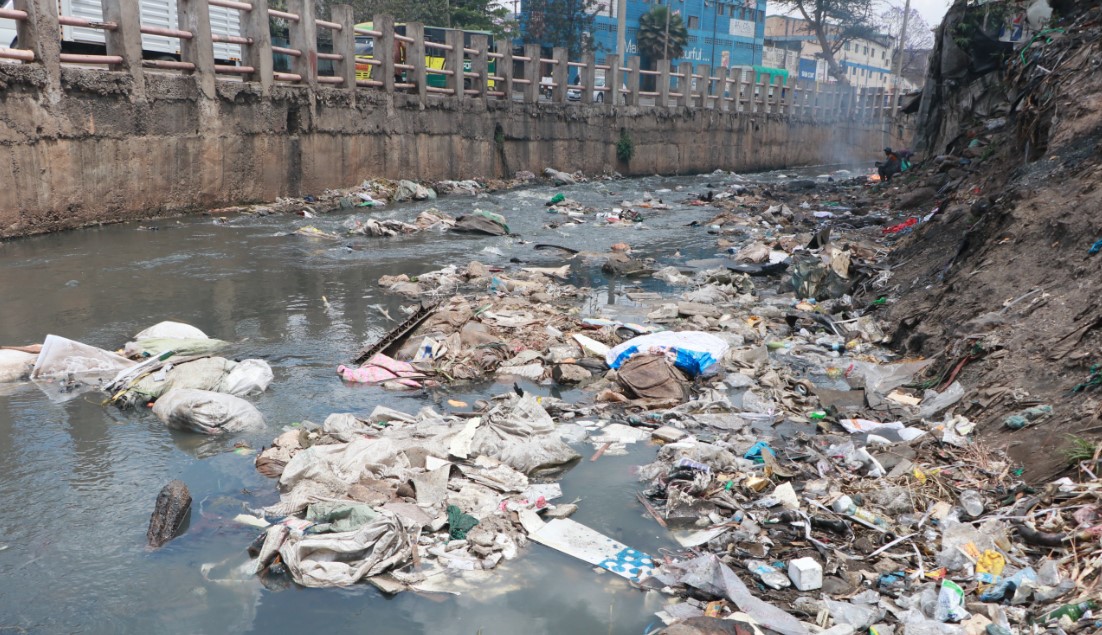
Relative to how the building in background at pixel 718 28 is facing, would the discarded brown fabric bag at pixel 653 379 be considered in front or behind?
in front

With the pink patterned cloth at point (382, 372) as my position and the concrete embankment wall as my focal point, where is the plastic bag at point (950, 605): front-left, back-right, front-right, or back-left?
back-right

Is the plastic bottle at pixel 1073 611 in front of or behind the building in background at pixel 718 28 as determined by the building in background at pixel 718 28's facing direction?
in front

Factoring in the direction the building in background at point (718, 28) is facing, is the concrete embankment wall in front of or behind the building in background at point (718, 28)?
in front

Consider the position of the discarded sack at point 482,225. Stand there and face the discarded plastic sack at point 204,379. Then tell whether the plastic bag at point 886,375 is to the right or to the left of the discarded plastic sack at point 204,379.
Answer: left

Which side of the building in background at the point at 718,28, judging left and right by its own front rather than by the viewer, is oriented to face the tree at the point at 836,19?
left
